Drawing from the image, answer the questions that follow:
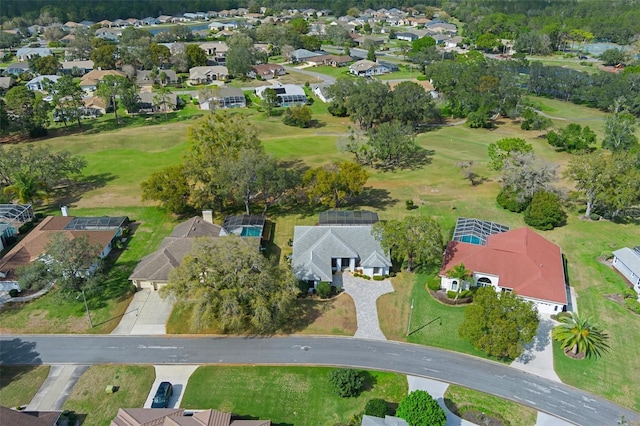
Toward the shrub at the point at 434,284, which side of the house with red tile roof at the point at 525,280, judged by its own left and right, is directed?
right

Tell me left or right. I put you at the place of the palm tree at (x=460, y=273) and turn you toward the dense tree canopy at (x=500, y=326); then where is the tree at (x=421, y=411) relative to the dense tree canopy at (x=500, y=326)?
right

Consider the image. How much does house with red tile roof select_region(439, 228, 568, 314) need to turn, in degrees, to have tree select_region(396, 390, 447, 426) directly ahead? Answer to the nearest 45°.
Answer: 0° — it already faces it

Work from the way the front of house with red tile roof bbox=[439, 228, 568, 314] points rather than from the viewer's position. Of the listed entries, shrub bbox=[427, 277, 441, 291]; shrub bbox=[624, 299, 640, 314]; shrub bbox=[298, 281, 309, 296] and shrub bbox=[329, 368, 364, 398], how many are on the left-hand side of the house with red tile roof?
1

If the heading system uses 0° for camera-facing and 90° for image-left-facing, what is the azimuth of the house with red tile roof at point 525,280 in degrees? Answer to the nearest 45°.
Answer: approximately 0°

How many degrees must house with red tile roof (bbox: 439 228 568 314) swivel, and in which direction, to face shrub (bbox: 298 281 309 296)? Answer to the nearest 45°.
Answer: approximately 45° to its right

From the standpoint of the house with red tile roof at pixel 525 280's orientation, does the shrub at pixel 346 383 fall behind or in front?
in front

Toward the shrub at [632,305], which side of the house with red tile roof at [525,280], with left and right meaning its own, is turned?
left

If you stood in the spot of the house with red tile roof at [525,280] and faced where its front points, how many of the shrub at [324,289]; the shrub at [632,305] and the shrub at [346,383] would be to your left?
1

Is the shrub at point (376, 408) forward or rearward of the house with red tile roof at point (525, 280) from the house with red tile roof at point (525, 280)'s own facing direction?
forward

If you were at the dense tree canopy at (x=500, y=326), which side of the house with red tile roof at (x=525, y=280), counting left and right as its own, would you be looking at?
front

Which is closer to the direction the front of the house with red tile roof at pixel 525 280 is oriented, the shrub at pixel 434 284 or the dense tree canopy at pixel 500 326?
the dense tree canopy
